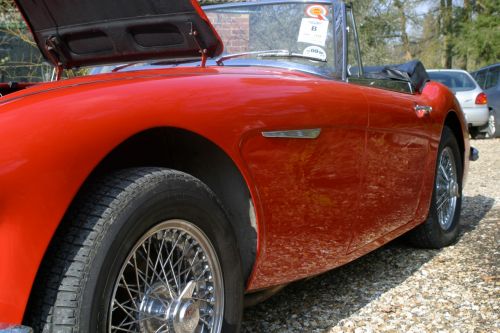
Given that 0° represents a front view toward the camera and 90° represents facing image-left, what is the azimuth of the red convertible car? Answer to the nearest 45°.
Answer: approximately 45°

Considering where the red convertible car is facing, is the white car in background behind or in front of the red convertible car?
behind
